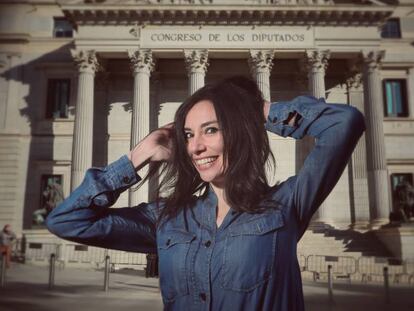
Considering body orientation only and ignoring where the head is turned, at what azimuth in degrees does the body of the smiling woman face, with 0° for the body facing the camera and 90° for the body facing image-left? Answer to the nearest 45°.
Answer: approximately 45°

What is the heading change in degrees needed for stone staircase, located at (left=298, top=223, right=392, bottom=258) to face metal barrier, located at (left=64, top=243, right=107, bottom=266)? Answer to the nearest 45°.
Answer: approximately 90° to its right

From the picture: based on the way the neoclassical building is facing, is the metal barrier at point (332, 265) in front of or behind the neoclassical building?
in front

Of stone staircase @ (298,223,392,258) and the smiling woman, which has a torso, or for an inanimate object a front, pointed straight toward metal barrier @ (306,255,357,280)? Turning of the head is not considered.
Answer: the stone staircase

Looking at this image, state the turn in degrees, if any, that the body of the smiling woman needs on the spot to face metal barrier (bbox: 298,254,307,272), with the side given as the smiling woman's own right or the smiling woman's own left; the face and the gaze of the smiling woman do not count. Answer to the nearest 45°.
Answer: approximately 135° to the smiling woman's own right

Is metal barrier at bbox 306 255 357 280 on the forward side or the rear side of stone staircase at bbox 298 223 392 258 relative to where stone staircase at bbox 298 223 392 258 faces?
on the forward side

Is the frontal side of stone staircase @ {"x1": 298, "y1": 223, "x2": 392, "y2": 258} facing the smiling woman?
yes

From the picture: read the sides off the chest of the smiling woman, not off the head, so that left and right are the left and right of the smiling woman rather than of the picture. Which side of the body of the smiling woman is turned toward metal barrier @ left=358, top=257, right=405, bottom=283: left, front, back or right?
back

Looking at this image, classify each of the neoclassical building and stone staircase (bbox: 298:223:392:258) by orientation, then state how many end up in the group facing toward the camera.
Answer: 2

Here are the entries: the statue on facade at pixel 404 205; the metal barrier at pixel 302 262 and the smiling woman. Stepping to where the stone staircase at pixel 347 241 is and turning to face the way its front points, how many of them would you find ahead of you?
2

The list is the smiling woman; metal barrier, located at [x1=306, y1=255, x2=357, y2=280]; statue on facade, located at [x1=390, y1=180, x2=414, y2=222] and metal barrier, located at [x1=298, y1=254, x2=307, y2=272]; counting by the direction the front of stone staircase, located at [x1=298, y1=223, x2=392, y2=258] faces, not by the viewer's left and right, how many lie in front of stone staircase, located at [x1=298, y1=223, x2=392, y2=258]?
3

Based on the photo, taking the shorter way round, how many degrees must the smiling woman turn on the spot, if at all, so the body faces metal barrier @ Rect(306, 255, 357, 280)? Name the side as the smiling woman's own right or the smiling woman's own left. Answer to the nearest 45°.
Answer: approximately 135° to the smiling woman's own right
